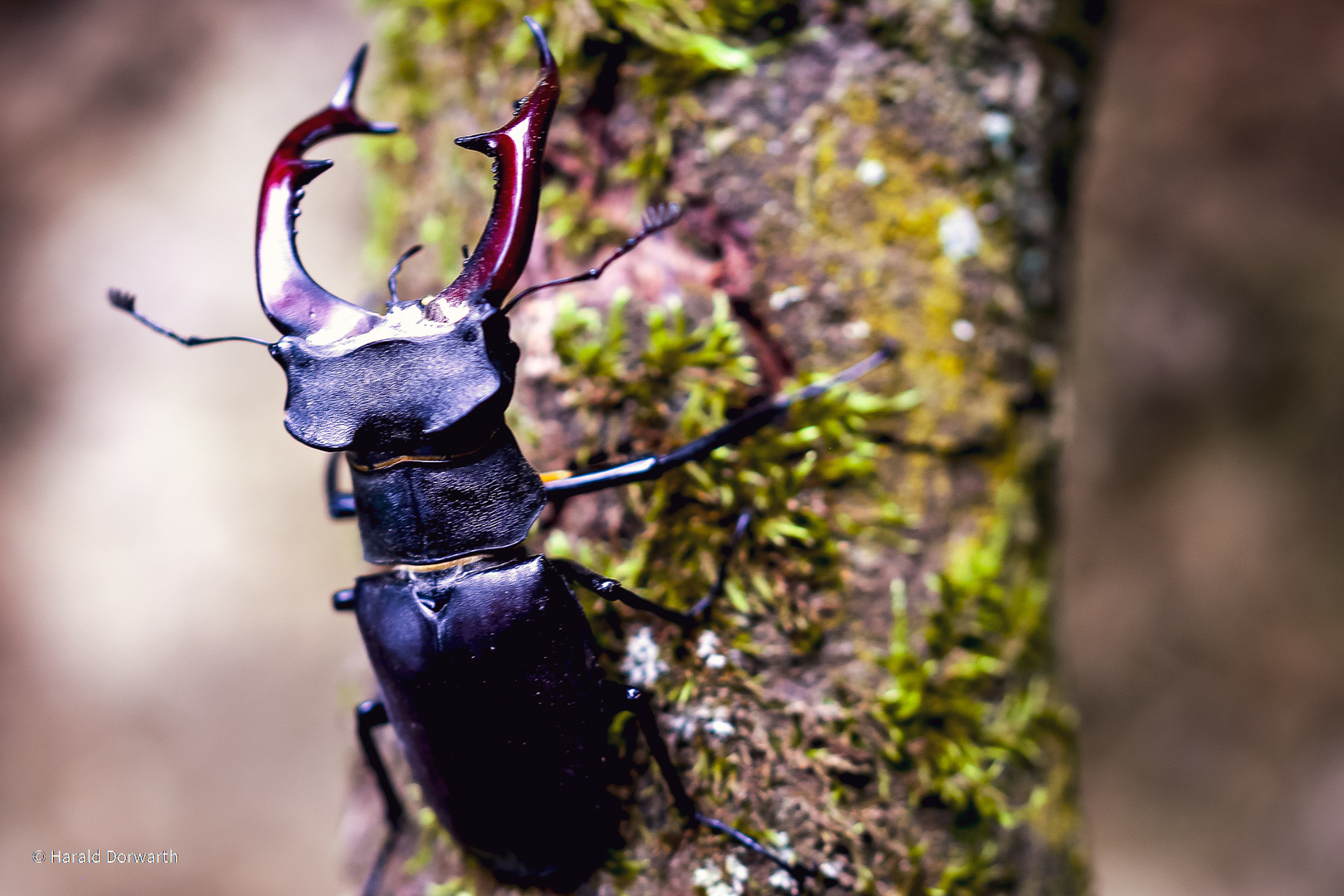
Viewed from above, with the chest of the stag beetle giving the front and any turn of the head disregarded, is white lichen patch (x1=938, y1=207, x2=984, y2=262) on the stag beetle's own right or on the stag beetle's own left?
on the stag beetle's own right

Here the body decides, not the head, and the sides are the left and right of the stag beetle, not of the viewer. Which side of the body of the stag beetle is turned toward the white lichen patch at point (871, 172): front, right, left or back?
right

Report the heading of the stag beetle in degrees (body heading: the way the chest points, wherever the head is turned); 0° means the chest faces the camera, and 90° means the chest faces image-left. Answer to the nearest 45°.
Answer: approximately 180°
